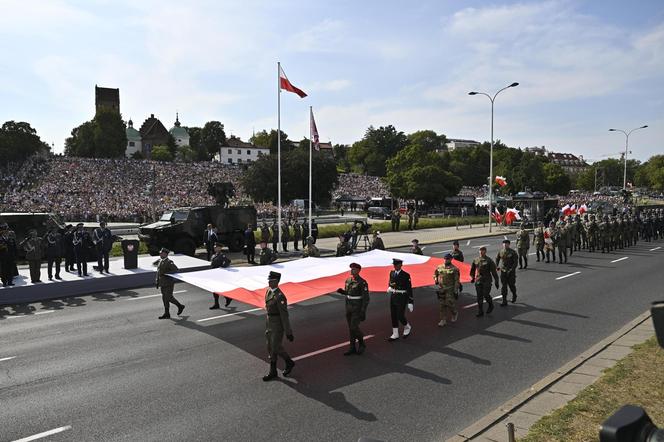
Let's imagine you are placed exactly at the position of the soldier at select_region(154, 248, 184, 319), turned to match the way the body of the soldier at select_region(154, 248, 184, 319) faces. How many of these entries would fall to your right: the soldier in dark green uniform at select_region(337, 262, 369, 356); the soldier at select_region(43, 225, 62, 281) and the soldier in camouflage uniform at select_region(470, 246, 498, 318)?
1

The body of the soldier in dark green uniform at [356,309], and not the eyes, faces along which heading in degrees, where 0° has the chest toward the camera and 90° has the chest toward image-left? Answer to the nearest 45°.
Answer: approximately 45°

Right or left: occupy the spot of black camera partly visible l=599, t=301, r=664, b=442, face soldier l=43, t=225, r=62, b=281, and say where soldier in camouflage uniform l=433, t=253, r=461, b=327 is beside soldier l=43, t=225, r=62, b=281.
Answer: right

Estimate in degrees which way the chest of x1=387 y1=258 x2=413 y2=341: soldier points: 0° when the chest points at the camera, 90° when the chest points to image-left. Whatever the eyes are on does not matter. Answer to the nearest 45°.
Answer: approximately 45°

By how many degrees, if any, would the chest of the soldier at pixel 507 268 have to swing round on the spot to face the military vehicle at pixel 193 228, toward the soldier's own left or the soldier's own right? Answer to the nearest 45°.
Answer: approximately 45° to the soldier's own right

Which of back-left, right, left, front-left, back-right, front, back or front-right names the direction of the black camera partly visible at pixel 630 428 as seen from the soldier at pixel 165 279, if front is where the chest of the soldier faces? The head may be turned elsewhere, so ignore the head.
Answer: front-left

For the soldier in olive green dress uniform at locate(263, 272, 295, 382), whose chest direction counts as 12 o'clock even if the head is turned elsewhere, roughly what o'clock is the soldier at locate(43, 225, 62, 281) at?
The soldier is roughly at 3 o'clock from the soldier in olive green dress uniform.

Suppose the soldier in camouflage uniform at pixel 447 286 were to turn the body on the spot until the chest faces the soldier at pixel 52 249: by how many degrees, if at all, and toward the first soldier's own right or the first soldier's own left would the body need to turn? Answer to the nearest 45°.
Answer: approximately 45° to the first soldier's own right

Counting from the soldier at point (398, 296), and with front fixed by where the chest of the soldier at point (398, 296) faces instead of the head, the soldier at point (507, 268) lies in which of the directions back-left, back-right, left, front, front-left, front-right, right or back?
back

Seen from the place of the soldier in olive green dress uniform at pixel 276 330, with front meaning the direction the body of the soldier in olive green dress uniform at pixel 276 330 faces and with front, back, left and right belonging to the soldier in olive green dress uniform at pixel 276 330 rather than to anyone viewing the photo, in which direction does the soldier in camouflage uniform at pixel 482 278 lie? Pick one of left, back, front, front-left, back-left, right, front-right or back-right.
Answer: back

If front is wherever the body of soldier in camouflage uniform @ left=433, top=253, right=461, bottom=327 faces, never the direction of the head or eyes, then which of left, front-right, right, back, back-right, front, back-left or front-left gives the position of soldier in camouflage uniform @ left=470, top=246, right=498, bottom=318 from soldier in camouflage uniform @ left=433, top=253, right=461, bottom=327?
back
